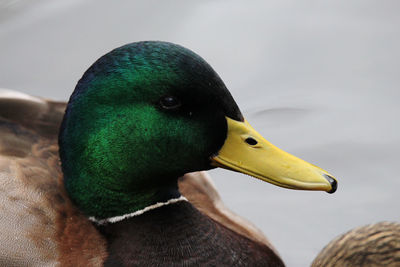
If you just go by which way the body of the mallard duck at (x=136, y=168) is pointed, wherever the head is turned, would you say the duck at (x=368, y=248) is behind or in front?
in front

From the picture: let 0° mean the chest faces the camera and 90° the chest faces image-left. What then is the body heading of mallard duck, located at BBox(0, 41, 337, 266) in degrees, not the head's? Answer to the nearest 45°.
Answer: approximately 270°
